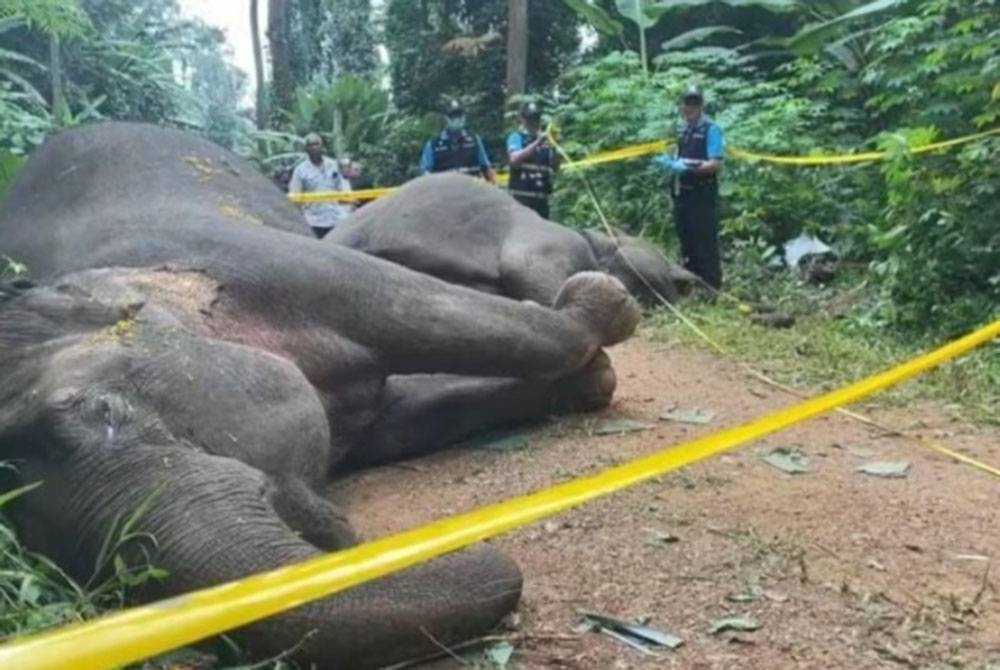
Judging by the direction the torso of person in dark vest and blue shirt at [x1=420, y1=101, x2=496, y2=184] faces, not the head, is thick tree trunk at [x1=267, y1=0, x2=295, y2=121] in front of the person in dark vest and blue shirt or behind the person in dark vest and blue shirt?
behind

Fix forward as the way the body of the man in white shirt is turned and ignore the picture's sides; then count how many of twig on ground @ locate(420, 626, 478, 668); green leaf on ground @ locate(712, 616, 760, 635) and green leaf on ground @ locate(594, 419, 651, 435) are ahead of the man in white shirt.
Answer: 3

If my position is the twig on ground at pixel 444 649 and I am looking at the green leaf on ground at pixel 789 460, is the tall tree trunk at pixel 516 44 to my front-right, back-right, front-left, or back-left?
front-left

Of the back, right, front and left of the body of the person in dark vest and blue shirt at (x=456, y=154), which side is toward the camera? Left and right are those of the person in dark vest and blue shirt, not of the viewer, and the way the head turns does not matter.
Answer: front

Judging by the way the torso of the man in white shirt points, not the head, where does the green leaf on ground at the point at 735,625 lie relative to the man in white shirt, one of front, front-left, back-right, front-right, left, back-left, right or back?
front

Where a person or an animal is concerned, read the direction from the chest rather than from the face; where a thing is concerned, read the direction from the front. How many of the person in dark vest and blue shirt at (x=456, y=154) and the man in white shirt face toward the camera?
2

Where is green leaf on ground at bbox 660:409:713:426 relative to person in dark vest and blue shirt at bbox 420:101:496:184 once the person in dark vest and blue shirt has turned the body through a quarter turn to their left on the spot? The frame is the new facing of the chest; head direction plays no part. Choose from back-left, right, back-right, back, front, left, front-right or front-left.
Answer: right

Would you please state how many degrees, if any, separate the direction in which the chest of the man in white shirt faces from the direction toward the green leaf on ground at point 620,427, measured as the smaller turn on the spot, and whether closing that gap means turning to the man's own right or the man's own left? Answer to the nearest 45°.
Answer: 0° — they already face it

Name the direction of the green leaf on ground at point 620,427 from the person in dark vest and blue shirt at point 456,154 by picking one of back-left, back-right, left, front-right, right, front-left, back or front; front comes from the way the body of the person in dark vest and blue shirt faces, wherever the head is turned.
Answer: front

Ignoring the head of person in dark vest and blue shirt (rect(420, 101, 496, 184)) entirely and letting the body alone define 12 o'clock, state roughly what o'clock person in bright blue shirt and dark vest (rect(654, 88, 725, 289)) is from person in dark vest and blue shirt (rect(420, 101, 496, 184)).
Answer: person in bright blue shirt and dark vest (rect(654, 88, 725, 289)) is roughly at 10 o'clock from person in dark vest and blue shirt (rect(420, 101, 496, 184)).

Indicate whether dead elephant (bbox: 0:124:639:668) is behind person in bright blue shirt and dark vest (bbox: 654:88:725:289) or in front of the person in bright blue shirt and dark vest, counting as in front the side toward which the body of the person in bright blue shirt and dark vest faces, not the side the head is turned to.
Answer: in front

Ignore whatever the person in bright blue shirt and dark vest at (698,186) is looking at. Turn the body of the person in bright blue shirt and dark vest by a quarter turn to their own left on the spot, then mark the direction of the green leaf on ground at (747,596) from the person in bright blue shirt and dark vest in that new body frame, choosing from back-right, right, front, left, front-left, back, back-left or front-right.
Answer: front-right

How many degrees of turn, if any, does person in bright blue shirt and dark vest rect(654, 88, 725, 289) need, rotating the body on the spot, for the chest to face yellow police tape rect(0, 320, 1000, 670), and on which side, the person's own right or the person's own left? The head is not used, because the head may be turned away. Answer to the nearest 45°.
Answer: approximately 45° to the person's own left

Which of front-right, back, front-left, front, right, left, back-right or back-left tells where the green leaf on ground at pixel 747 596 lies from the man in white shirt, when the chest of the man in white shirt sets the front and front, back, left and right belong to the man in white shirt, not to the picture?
front

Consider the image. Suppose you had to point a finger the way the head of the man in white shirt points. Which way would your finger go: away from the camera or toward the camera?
toward the camera

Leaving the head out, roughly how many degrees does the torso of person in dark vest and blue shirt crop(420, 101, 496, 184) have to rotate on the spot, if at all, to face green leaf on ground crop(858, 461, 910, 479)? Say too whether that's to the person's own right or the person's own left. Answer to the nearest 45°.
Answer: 0° — they already face it

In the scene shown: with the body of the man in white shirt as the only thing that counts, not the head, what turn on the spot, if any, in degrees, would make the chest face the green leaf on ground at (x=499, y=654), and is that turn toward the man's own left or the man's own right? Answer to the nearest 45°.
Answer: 0° — they already face it

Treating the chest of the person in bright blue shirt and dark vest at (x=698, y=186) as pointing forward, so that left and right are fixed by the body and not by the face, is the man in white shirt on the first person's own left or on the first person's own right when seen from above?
on the first person's own right

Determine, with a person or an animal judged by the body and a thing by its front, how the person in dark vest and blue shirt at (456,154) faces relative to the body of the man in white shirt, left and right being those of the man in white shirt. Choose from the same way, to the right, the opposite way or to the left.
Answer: the same way

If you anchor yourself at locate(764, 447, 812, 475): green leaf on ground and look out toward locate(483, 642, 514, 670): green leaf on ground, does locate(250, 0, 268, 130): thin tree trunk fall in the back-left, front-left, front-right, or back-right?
back-right

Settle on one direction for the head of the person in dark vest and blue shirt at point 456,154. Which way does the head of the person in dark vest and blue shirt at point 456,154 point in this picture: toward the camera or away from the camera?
toward the camera
